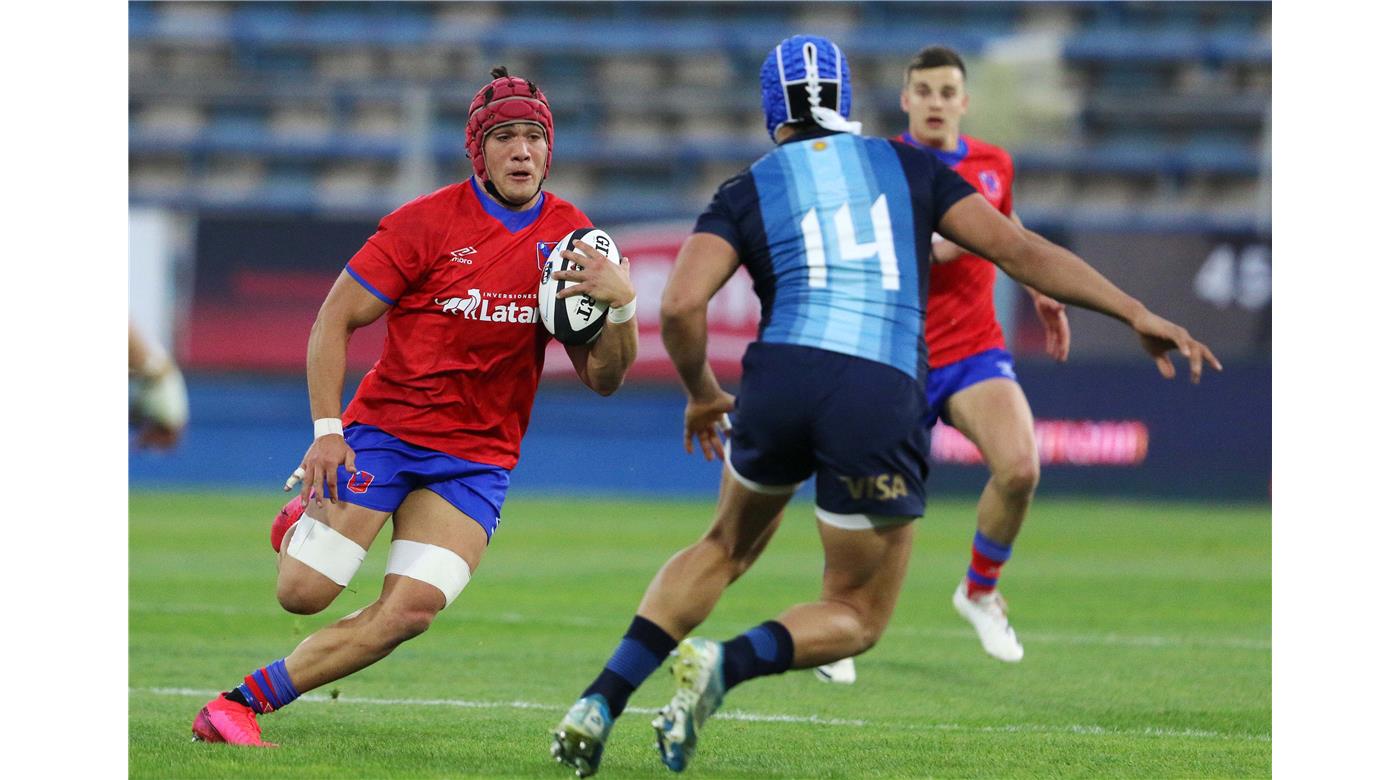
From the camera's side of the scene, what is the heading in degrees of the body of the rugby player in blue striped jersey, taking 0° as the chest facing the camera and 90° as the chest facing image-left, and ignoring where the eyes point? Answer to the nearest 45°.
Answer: approximately 180°

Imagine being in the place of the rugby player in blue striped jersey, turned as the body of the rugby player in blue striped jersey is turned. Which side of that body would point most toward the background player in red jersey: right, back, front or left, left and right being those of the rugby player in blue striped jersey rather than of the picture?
front

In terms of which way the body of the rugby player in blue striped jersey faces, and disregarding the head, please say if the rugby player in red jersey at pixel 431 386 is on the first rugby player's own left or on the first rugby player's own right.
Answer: on the first rugby player's own left

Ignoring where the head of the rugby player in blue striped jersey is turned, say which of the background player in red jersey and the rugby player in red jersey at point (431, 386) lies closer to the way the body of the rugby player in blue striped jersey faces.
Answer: the background player in red jersey

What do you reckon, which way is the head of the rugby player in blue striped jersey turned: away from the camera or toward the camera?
away from the camera

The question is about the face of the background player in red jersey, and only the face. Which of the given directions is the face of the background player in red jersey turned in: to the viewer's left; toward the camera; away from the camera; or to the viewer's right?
toward the camera
